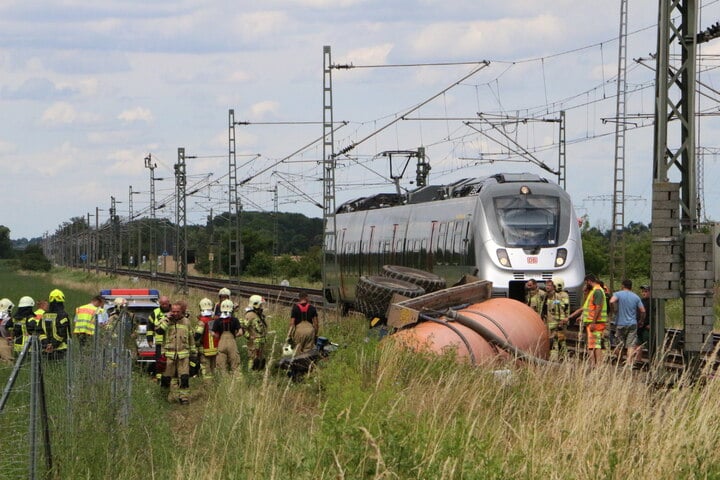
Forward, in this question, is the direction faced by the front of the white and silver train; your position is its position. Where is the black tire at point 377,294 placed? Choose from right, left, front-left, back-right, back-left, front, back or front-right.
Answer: right

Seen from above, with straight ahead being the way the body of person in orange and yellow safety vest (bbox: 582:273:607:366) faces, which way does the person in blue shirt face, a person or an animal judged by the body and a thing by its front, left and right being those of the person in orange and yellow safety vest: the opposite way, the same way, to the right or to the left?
to the right

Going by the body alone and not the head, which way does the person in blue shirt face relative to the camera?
away from the camera

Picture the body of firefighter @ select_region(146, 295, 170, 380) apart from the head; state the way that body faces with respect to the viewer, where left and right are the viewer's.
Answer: facing the viewer and to the right of the viewer

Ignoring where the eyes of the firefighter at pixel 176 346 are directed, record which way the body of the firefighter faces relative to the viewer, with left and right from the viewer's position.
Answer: facing the viewer

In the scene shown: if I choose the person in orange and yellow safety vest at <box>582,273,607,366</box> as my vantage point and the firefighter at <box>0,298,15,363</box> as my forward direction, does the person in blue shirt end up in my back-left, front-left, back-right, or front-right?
back-right

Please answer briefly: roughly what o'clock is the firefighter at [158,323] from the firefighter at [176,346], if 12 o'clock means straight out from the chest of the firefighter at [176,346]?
the firefighter at [158,323] is roughly at 5 o'clock from the firefighter at [176,346].

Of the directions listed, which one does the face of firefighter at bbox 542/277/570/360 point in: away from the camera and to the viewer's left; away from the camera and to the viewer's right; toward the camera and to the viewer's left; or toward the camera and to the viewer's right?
toward the camera and to the viewer's left

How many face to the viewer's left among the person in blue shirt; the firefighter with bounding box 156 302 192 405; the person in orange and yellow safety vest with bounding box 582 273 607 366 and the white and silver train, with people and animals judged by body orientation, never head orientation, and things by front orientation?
1

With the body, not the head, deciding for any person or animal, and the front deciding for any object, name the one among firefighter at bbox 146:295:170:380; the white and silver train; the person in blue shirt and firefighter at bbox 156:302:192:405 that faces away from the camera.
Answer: the person in blue shirt
